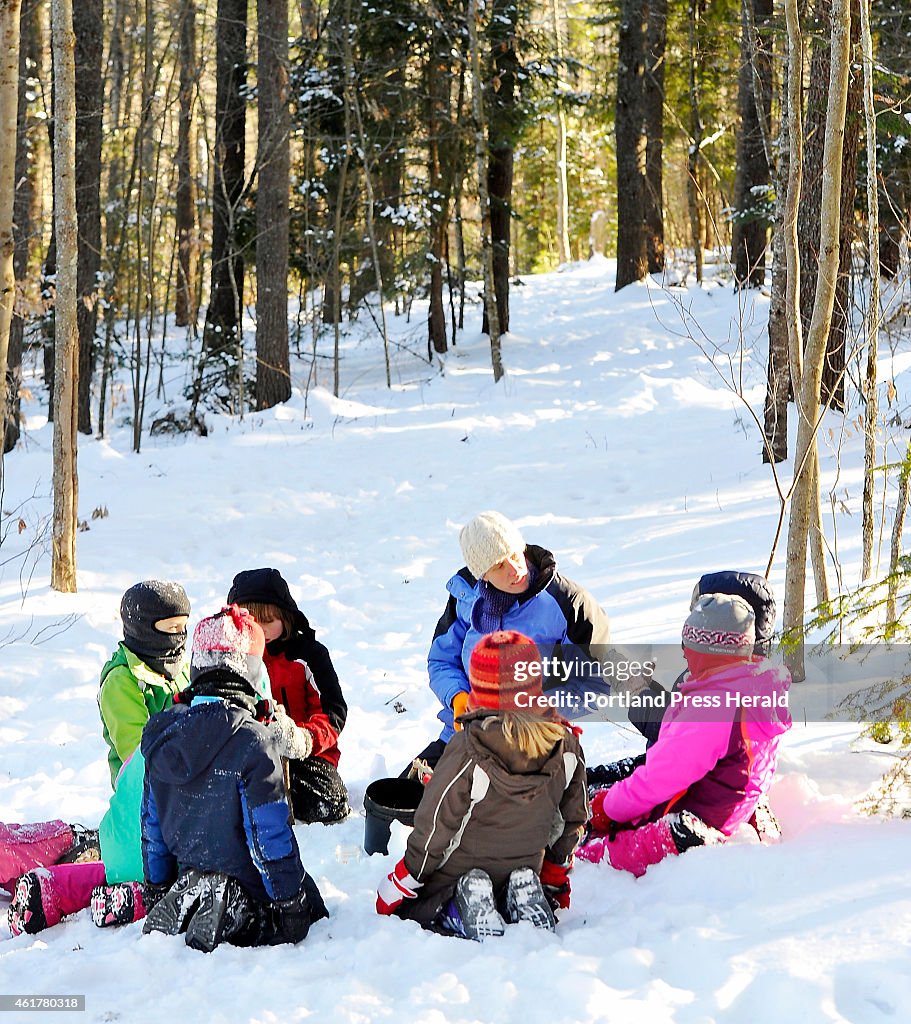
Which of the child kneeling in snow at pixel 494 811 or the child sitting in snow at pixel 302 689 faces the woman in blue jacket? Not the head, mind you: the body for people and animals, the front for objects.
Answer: the child kneeling in snow

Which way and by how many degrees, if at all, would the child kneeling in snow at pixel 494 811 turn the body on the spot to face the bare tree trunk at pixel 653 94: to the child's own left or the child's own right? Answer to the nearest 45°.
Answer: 0° — they already face it

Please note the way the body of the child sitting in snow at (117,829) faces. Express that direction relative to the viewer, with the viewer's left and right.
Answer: facing to the right of the viewer

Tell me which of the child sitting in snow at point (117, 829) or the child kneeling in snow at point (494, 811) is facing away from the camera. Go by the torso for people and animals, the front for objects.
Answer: the child kneeling in snow

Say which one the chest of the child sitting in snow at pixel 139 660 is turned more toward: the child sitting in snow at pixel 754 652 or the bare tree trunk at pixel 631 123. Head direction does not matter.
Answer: the child sitting in snow

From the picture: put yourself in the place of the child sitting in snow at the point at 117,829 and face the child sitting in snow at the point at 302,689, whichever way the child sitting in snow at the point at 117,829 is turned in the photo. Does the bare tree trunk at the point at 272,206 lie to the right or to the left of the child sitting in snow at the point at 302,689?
left

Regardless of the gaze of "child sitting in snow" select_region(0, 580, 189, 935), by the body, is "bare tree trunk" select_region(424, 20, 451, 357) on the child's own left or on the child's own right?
on the child's own left

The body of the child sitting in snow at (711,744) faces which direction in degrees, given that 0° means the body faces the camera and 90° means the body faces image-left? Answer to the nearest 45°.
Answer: approximately 135°

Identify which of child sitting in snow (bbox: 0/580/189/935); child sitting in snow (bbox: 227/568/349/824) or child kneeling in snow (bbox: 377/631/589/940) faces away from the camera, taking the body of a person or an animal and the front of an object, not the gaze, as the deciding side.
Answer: the child kneeling in snow

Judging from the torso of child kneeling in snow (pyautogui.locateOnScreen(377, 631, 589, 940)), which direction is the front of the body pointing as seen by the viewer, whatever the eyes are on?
away from the camera

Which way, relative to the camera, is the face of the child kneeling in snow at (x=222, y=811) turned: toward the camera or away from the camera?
away from the camera

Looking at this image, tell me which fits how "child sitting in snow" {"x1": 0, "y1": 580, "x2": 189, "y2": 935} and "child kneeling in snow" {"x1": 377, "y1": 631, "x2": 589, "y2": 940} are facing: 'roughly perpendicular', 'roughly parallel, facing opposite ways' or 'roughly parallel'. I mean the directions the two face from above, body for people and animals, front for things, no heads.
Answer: roughly perpendicular

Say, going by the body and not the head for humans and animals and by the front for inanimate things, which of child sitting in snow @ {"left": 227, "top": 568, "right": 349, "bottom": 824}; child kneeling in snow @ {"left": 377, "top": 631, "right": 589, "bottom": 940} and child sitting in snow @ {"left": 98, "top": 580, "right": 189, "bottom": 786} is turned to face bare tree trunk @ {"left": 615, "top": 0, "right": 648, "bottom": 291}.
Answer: the child kneeling in snow
